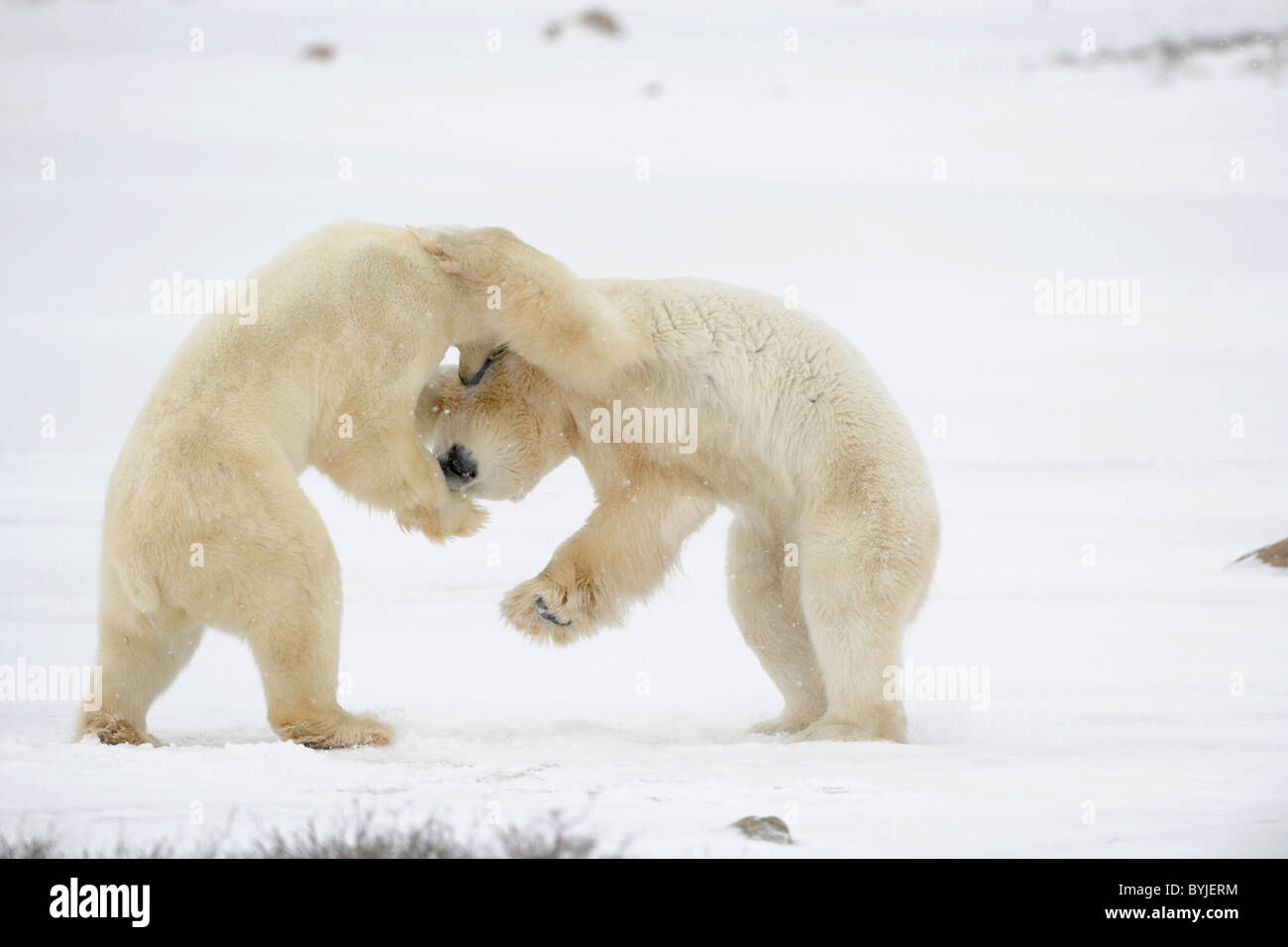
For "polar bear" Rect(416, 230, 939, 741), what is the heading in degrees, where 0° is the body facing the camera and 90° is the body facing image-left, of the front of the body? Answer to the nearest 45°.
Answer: approximately 90°

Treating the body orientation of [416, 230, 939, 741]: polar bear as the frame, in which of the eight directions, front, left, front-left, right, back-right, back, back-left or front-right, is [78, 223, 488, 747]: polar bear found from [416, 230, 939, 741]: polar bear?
front-left
